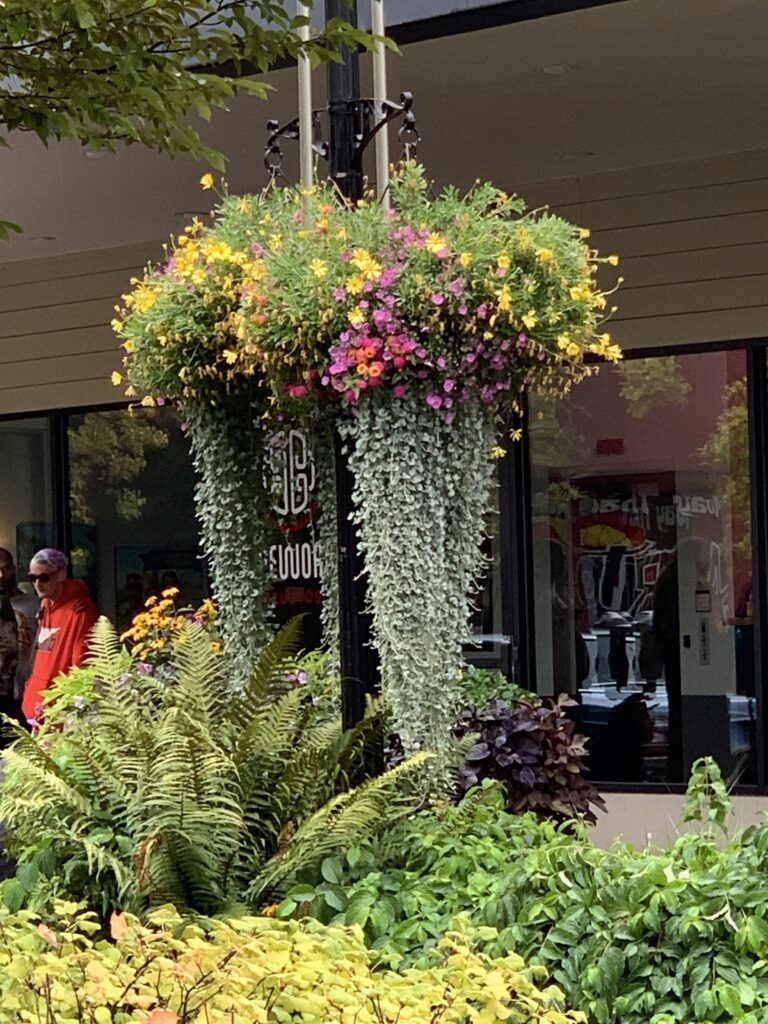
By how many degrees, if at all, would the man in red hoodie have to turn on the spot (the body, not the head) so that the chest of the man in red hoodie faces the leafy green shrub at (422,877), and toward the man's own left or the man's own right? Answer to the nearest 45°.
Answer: approximately 45° to the man's own left

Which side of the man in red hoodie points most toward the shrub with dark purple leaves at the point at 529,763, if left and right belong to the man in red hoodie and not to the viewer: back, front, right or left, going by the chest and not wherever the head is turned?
left

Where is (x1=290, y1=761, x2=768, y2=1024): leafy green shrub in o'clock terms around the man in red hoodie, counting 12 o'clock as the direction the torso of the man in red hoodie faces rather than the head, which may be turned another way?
The leafy green shrub is roughly at 10 o'clock from the man in red hoodie.

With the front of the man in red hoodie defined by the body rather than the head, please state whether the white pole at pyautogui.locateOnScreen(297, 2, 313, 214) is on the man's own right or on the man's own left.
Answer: on the man's own left

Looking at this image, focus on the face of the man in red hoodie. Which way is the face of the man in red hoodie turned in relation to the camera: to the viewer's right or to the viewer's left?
to the viewer's left

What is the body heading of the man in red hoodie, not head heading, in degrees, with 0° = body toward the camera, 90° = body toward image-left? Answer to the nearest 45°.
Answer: approximately 45°

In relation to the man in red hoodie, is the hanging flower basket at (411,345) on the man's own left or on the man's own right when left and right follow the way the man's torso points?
on the man's own left

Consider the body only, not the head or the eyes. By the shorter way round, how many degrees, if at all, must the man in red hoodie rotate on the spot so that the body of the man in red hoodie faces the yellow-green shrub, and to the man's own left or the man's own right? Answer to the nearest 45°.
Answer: approximately 45° to the man's own left

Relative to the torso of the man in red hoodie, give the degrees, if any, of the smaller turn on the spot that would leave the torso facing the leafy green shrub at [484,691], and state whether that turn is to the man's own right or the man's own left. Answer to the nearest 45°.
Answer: approximately 90° to the man's own left

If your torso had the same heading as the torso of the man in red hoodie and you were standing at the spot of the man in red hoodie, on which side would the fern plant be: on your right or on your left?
on your left

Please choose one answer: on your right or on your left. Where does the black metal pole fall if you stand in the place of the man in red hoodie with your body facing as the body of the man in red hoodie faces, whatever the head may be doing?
on your left
